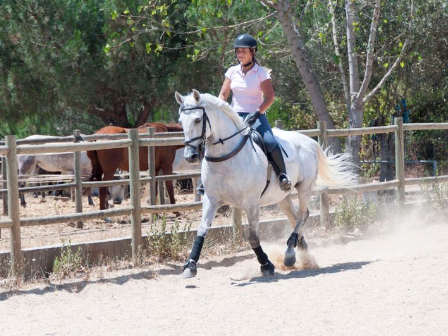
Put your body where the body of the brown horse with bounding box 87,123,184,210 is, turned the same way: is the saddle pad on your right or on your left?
on your right

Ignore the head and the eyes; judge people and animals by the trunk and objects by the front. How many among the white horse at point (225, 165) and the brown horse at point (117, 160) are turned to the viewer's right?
1

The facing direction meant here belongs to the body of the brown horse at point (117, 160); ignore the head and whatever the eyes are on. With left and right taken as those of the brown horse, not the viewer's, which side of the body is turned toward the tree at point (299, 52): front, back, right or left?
front

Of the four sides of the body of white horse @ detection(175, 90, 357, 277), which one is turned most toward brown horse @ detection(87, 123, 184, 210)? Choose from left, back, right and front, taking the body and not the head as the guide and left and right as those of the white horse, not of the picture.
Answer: right

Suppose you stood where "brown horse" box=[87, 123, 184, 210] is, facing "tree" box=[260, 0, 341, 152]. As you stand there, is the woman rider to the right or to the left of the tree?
right

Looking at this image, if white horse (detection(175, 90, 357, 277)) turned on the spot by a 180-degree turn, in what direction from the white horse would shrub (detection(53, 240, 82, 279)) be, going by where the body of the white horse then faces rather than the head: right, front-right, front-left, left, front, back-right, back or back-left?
back-left

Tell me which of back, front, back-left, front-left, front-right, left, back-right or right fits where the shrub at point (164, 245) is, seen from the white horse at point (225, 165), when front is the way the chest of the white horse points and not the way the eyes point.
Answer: right

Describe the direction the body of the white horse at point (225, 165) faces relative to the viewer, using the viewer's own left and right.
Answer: facing the viewer and to the left of the viewer

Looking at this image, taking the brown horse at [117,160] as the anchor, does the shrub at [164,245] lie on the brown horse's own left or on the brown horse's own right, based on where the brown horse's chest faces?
on the brown horse's own right

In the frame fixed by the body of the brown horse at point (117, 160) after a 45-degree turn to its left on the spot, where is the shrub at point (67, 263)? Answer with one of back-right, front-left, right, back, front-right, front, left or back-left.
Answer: back-right

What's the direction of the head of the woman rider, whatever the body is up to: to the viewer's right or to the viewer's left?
to the viewer's left

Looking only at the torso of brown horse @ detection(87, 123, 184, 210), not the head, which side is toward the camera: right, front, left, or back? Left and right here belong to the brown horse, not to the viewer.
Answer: right
